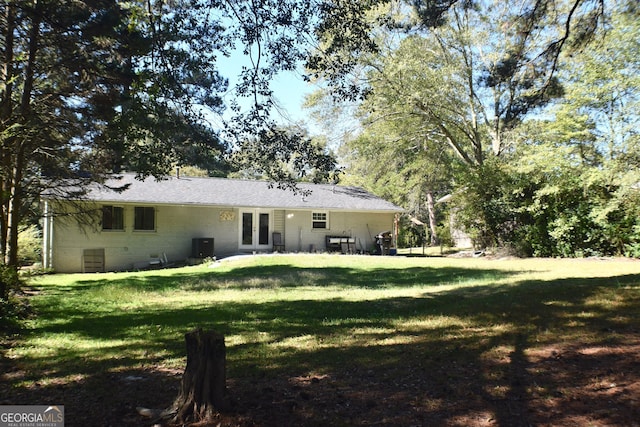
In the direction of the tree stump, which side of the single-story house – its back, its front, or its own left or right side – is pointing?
back

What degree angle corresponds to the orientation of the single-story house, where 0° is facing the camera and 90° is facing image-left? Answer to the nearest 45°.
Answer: approximately 180°
